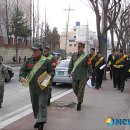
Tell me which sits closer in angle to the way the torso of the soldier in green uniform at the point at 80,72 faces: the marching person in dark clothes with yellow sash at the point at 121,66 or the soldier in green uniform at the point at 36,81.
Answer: the soldier in green uniform

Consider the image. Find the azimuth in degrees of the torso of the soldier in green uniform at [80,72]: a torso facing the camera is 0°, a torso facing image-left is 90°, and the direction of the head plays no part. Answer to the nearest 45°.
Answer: approximately 0°
